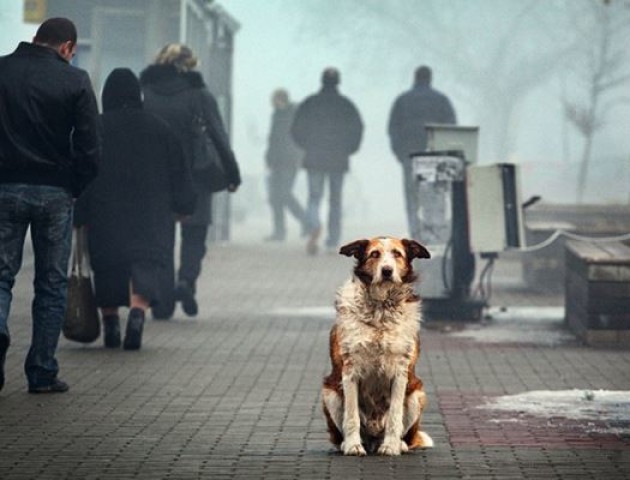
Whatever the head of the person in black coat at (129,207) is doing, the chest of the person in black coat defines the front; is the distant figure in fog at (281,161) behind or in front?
in front

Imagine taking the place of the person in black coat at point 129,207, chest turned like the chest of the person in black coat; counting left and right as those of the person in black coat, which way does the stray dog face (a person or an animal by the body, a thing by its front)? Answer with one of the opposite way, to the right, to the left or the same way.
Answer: the opposite way

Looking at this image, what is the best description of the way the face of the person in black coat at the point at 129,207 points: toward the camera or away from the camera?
away from the camera

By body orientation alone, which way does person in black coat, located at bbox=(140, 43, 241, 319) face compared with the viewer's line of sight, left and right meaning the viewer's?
facing away from the viewer

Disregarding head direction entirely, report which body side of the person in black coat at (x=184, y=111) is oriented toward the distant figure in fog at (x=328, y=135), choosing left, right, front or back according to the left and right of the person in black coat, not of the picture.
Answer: front

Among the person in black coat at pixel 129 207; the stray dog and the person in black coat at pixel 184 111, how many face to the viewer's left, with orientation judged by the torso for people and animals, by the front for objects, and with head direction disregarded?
0

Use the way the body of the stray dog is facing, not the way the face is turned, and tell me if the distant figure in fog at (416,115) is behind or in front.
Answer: behind

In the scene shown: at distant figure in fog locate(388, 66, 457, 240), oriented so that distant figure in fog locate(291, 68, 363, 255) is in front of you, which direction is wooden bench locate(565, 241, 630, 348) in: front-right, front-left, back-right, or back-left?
back-left

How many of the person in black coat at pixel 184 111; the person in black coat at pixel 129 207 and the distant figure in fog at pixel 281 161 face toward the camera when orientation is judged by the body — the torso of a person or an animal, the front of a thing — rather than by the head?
0

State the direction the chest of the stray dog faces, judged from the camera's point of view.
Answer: toward the camera

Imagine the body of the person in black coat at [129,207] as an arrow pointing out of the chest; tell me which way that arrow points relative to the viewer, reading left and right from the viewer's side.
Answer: facing away from the viewer

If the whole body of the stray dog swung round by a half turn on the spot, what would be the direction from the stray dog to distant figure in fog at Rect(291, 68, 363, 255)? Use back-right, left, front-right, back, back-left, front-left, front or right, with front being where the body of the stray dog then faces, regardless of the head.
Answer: front
